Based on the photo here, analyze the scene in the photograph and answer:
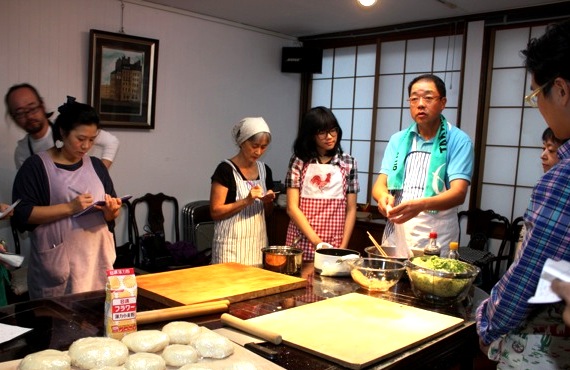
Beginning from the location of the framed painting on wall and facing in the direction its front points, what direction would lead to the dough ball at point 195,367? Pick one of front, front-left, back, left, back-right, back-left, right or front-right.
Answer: front-right

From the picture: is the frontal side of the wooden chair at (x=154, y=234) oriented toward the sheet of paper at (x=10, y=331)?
yes

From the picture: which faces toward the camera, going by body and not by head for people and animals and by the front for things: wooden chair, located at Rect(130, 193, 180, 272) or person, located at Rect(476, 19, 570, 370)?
the wooden chair

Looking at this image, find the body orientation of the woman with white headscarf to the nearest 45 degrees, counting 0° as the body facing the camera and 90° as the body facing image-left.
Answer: approximately 315°

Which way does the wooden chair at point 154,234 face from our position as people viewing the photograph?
facing the viewer

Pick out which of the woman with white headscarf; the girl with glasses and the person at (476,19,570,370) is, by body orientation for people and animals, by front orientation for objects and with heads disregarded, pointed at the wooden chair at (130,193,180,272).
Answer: the person

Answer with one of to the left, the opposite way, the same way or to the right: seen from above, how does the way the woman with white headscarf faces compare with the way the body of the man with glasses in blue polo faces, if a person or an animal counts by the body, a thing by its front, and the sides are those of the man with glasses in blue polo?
to the left

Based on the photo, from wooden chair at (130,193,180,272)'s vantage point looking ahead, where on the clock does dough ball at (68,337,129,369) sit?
The dough ball is roughly at 12 o'clock from the wooden chair.

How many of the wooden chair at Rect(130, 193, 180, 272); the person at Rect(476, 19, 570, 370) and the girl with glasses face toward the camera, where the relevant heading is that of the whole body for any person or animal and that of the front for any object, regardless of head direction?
2

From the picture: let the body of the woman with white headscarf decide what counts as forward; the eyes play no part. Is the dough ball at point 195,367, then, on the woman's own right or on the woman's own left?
on the woman's own right

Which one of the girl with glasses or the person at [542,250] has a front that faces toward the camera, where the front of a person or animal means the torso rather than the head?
the girl with glasses

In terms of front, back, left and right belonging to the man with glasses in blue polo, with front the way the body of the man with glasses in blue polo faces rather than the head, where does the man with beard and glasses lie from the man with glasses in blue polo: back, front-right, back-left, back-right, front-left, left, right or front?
front-right

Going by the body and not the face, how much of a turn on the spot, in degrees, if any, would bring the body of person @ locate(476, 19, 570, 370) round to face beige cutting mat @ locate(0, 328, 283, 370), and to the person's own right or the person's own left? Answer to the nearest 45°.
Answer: approximately 90° to the person's own left

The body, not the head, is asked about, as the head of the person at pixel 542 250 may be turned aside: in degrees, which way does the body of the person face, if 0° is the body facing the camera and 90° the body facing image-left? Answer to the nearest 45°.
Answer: approximately 135°
